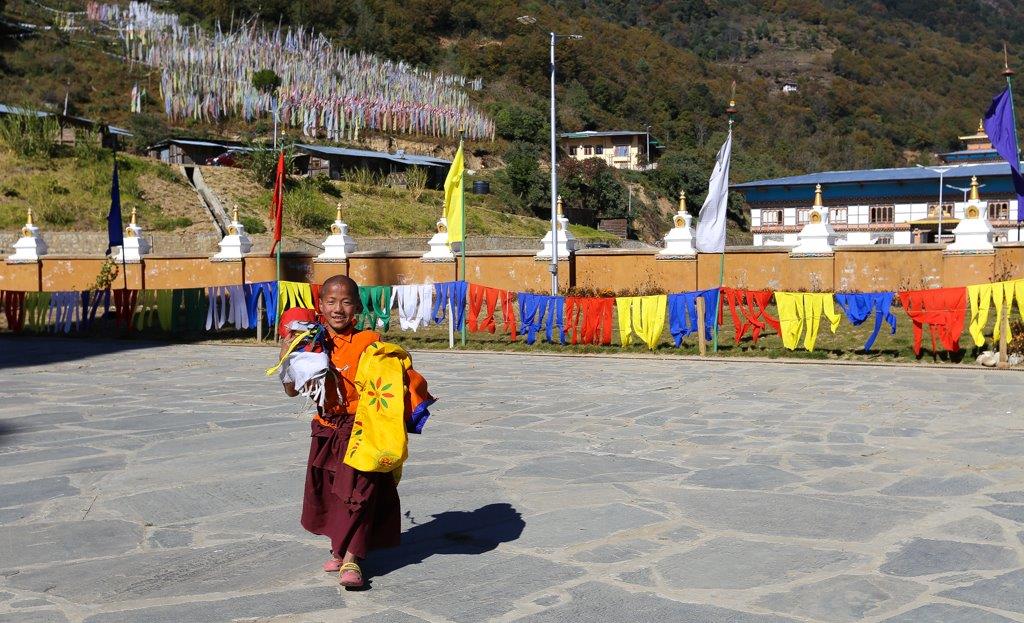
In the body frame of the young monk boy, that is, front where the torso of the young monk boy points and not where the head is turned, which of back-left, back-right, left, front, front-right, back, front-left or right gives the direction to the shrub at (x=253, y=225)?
back

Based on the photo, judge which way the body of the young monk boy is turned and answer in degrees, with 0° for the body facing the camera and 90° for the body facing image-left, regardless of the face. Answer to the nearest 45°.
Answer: approximately 0°

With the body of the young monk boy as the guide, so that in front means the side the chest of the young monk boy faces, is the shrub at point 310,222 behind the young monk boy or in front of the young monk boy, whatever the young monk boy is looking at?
behind

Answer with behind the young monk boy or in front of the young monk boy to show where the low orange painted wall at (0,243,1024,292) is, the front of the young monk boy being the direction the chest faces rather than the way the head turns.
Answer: behind

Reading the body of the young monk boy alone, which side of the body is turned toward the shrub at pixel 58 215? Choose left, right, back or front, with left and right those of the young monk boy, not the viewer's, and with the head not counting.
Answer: back

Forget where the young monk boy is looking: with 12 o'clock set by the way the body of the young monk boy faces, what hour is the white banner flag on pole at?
The white banner flag on pole is roughly at 7 o'clock from the young monk boy.

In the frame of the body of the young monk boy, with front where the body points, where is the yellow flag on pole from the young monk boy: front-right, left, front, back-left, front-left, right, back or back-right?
back

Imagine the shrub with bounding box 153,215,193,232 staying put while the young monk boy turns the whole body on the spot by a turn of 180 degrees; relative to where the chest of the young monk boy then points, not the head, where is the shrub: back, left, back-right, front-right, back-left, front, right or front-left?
front
